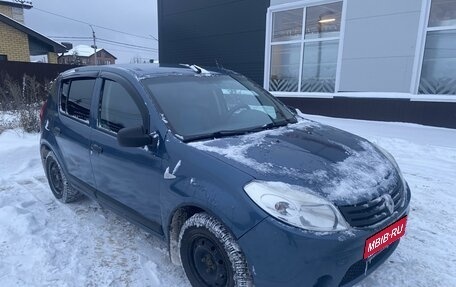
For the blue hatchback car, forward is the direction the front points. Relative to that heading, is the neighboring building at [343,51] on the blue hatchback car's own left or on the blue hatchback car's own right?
on the blue hatchback car's own left

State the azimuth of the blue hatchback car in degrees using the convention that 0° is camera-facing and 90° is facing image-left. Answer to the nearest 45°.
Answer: approximately 315°

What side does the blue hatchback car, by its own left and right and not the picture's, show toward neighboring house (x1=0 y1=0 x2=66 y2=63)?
back
